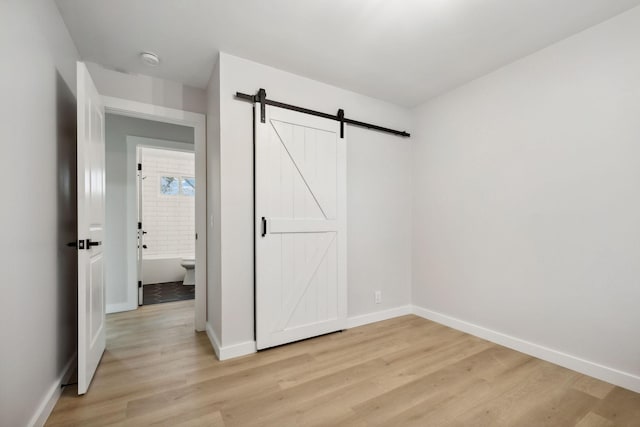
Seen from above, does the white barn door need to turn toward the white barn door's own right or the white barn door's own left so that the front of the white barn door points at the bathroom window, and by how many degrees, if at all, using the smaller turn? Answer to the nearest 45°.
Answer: approximately 180°

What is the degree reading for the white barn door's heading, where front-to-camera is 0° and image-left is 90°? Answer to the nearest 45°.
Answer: approximately 315°

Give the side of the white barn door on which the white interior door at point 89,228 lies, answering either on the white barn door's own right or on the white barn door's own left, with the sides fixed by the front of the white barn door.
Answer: on the white barn door's own right
